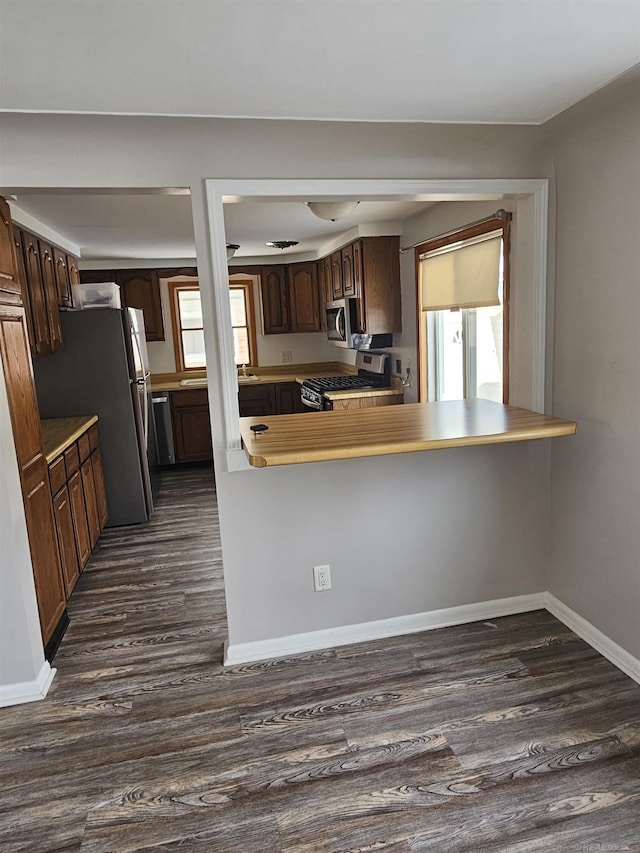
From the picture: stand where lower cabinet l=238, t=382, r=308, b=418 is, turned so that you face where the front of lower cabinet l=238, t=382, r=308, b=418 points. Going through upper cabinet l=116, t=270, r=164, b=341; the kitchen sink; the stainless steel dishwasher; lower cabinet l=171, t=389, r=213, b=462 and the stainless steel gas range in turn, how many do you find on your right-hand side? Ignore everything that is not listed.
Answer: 4

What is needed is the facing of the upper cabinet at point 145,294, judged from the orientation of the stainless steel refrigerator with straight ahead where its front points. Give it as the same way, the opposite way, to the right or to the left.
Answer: to the right

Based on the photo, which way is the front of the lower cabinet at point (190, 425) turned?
toward the camera

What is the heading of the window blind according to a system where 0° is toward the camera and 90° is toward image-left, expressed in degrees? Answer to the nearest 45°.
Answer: approximately 45°

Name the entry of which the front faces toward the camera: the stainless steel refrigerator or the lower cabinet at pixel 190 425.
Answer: the lower cabinet

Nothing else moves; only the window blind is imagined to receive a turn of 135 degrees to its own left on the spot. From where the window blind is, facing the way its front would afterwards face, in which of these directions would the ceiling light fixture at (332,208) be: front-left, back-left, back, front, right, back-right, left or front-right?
back-right

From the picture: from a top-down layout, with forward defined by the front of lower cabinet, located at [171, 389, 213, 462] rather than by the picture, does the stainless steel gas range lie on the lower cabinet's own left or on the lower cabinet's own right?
on the lower cabinet's own left

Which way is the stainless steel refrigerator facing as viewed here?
to the viewer's right

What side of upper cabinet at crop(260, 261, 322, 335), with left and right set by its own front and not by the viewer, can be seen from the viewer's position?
front

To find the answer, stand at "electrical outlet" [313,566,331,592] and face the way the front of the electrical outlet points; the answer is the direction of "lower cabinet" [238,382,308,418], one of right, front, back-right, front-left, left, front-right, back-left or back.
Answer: back

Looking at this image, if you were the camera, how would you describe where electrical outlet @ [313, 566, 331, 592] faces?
facing the viewer

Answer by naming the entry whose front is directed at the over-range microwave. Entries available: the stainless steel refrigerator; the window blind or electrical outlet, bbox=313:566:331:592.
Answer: the stainless steel refrigerator

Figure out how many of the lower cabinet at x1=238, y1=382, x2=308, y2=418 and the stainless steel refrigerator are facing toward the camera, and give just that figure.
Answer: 1

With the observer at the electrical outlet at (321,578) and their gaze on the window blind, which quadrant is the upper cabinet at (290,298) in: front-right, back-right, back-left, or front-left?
front-left

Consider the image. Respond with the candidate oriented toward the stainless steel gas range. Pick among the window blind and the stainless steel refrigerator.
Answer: the stainless steel refrigerator

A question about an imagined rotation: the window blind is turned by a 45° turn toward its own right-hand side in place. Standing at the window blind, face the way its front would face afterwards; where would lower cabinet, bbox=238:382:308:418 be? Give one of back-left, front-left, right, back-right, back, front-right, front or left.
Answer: front-right
